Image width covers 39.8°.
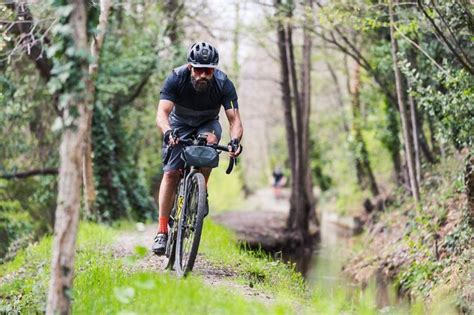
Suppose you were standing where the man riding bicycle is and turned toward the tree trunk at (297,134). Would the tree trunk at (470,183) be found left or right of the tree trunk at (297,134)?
right

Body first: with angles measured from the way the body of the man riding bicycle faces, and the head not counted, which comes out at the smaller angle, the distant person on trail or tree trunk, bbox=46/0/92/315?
the tree trunk

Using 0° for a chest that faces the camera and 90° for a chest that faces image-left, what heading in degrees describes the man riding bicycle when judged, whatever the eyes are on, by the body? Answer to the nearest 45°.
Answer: approximately 0°

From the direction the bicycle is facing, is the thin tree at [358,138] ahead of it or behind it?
behind

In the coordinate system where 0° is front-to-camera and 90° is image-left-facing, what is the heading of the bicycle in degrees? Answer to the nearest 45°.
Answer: approximately 0°

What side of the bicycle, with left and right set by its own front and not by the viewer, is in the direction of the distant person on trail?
back

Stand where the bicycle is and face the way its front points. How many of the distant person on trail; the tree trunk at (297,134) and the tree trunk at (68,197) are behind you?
2
